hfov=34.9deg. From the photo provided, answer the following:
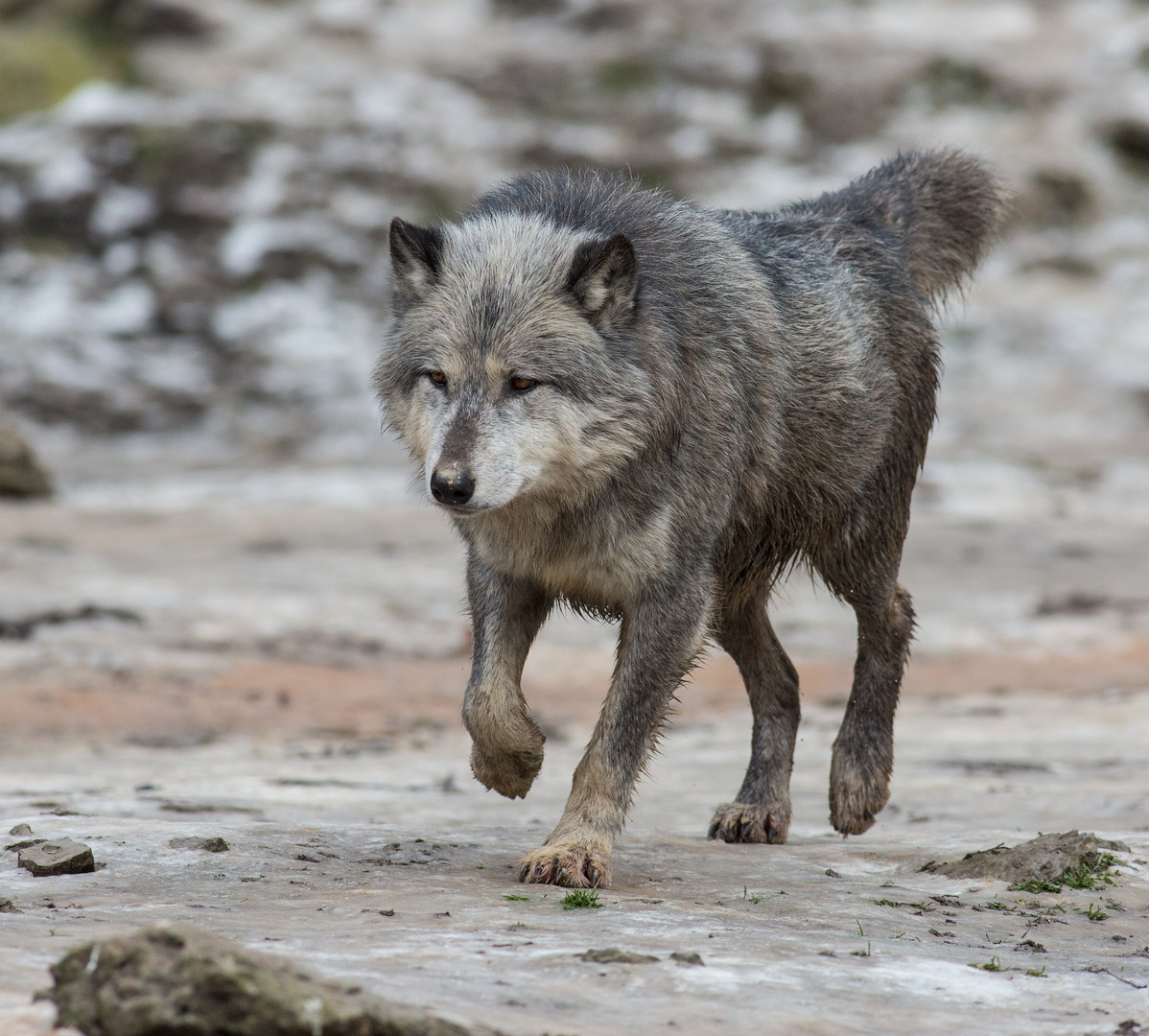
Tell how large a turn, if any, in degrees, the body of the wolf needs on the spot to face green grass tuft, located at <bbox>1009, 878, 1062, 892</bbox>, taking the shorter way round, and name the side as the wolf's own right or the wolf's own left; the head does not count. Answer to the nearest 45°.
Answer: approximately 135° to the wolf's own left

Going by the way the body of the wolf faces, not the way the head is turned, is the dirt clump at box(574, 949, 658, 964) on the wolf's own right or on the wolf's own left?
on the wolf's own left

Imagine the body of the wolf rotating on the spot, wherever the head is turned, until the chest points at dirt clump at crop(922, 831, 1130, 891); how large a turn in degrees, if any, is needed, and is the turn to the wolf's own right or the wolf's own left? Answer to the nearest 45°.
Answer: approximately 135° to the wolf's own left

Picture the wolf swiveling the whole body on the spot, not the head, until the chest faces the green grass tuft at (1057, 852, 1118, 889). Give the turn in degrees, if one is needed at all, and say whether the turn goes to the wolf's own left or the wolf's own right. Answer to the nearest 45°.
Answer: approximately 135° to the wolf's own left

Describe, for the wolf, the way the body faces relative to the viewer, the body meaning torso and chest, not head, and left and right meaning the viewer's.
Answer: facing the viewer and to the left of the viewer

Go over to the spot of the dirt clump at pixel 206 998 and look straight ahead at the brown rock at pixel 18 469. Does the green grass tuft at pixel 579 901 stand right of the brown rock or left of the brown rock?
right

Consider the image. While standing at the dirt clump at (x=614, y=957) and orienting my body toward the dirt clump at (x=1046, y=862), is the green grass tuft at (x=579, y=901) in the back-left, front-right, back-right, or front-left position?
front-left

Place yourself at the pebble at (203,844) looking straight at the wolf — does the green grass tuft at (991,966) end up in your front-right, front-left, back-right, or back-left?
front-right

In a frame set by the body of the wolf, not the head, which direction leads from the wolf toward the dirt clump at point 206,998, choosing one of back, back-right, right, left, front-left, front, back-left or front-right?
front-left

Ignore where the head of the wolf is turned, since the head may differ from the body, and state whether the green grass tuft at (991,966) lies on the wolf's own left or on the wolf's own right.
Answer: on the wolf's own left

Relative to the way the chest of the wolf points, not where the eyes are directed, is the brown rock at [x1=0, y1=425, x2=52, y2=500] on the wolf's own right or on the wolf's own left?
on the wolf's own right

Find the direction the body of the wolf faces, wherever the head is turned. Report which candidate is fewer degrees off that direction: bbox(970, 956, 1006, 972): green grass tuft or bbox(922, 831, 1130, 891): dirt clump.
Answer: the green grass tuft
